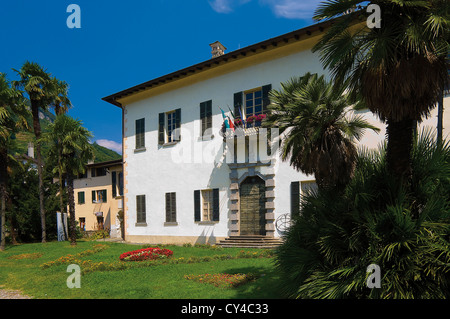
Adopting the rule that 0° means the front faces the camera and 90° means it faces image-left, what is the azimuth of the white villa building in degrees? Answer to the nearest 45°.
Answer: approximately 45°

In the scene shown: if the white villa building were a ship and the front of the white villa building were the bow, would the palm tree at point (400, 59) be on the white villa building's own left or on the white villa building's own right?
on the white villa building's own left

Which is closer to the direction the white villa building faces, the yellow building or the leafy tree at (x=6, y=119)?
the leafy tree

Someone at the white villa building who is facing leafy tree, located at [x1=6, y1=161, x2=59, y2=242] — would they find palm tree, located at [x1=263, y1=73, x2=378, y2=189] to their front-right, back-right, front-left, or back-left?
back-left

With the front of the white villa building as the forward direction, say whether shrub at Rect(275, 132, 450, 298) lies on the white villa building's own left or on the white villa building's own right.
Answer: on the white villa building's own left

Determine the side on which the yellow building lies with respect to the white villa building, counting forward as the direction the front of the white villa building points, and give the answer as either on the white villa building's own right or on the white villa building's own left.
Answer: on the white villa building's own right

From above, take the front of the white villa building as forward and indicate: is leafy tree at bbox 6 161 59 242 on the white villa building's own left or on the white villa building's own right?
on the white villa building's own right
